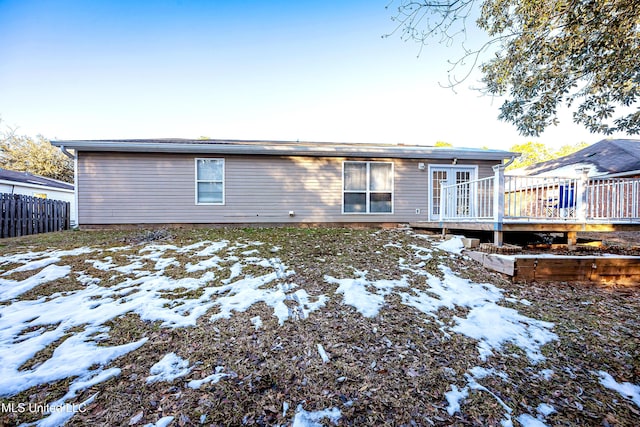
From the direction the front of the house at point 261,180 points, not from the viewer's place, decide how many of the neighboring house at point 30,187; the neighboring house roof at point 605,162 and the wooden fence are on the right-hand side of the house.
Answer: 1

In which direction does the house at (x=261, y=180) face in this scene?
away from the camera

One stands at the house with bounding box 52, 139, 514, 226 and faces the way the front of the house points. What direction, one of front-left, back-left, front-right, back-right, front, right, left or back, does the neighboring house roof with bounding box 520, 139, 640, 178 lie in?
right

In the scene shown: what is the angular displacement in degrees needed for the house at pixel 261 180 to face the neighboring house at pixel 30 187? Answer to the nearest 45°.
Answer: approximately 45° to its left

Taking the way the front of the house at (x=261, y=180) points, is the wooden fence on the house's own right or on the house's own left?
on the house's own left
